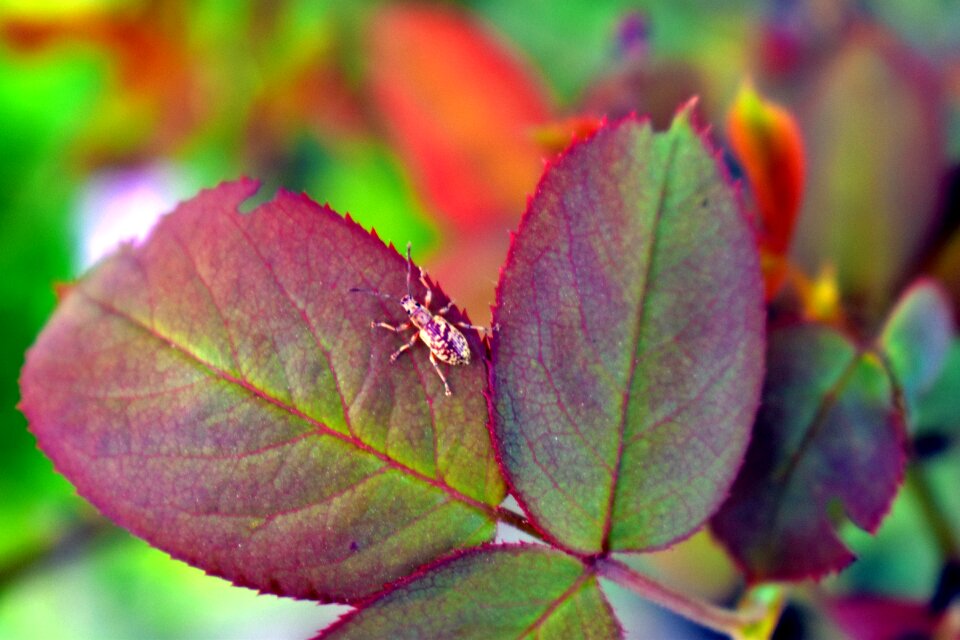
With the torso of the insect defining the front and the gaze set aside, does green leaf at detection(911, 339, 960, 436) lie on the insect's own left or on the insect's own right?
on the insect's own right

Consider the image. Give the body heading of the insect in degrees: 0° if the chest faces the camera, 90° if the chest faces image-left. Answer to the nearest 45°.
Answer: approximately 135°
